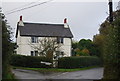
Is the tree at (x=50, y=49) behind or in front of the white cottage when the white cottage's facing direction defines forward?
in front

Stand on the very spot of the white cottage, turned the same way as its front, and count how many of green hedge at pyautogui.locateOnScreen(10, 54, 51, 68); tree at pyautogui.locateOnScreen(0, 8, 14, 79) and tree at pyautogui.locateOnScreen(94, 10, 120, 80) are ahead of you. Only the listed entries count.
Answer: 3

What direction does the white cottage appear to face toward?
toward the camera

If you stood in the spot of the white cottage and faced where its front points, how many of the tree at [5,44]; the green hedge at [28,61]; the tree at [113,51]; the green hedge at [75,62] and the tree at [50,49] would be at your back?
0

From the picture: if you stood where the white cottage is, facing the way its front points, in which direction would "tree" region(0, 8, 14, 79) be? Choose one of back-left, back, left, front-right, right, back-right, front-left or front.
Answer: front

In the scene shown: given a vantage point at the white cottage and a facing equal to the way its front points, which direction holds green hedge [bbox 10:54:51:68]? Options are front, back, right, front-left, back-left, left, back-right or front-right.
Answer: front

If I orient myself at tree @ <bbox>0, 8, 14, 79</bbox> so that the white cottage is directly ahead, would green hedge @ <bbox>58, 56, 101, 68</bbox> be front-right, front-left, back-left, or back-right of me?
front-right

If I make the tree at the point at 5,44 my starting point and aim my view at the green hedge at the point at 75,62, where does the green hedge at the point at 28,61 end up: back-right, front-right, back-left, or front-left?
front-left

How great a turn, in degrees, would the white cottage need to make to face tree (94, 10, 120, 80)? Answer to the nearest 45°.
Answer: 0° — it already faces it

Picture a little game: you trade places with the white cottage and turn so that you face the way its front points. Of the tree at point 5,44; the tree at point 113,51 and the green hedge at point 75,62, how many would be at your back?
0

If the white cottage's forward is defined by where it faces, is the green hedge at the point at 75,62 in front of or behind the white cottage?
in front

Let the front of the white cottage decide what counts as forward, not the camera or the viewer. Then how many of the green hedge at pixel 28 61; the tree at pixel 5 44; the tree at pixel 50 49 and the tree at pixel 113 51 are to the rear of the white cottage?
0

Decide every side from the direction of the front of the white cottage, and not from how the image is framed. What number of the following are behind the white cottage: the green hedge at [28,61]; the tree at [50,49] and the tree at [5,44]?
0

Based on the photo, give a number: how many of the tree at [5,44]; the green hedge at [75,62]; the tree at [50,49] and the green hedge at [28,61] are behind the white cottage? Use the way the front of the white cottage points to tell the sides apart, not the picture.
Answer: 0

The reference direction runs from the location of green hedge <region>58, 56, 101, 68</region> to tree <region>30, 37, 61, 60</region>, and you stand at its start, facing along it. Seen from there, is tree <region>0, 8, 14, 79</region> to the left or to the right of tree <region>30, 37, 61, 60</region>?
left
